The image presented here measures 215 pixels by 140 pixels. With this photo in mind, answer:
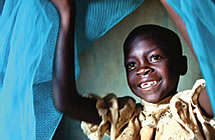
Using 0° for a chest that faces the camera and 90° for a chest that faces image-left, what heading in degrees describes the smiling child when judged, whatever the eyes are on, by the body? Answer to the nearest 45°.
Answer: approximately 0°
